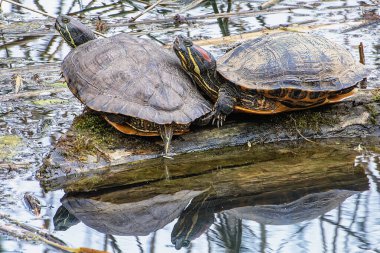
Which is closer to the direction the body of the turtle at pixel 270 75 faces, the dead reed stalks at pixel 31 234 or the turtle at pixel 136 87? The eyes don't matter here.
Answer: the turtle

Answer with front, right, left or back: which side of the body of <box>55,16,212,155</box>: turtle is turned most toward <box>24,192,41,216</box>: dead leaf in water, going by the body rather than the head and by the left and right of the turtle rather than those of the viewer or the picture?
left

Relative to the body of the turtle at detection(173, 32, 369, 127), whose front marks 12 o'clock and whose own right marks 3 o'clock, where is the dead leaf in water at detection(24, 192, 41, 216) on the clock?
The dead leaf in water is roughly at 11 o'clock from the turtle.

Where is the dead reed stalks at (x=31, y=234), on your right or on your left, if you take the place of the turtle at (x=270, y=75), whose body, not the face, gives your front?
on your left

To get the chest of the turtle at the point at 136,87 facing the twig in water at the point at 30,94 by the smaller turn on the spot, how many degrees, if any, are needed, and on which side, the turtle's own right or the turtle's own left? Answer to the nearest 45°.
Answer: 0° — it already faces it

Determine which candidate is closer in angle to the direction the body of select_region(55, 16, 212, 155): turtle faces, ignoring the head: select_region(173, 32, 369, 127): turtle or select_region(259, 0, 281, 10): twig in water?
the twig in water

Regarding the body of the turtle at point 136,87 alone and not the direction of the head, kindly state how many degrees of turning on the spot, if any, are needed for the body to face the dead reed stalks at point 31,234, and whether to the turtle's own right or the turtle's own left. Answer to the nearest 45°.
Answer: approximately 90° to the turtle's own left

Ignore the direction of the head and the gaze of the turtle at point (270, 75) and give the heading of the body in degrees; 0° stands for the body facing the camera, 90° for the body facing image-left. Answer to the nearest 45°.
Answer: approximately 90°

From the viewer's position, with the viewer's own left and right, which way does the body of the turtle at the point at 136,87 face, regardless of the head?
facing away from the viewer and to the left of the viewer
